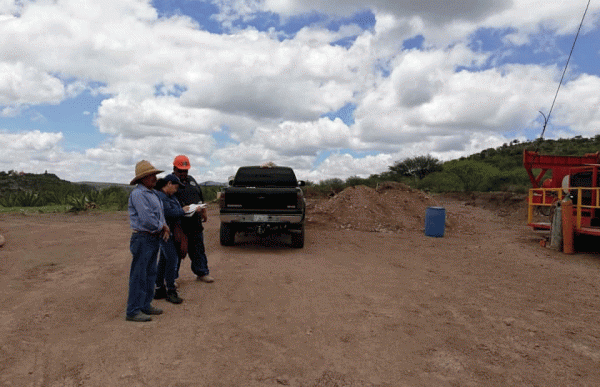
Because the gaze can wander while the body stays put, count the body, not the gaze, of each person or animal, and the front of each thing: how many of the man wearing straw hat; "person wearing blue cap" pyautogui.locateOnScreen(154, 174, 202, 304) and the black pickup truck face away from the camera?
1

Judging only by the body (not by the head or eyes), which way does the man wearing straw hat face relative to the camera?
to the viewer's right

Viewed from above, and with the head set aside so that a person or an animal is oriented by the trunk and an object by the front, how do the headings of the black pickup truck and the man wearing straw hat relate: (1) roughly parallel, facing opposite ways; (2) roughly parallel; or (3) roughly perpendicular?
roughly perpendicular

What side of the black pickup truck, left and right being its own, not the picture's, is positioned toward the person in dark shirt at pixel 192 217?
back

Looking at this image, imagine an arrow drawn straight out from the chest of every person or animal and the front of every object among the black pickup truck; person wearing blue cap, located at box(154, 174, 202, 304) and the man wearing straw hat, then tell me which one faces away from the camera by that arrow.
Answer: the black pickup truck

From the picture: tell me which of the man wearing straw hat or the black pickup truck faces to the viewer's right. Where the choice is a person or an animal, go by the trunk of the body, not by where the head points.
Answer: the man wearing straw hat

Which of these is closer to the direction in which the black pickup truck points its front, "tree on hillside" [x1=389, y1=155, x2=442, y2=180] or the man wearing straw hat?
the tree on hillside

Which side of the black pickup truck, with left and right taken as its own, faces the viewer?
back

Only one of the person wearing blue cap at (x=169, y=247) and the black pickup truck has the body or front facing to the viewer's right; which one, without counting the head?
the person wearing blue cap

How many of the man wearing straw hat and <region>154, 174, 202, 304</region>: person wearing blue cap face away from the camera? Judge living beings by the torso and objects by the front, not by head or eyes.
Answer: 0

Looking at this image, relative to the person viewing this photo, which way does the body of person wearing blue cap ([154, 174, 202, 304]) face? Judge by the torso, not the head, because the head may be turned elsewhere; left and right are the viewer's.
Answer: facing to the right of the viewer
